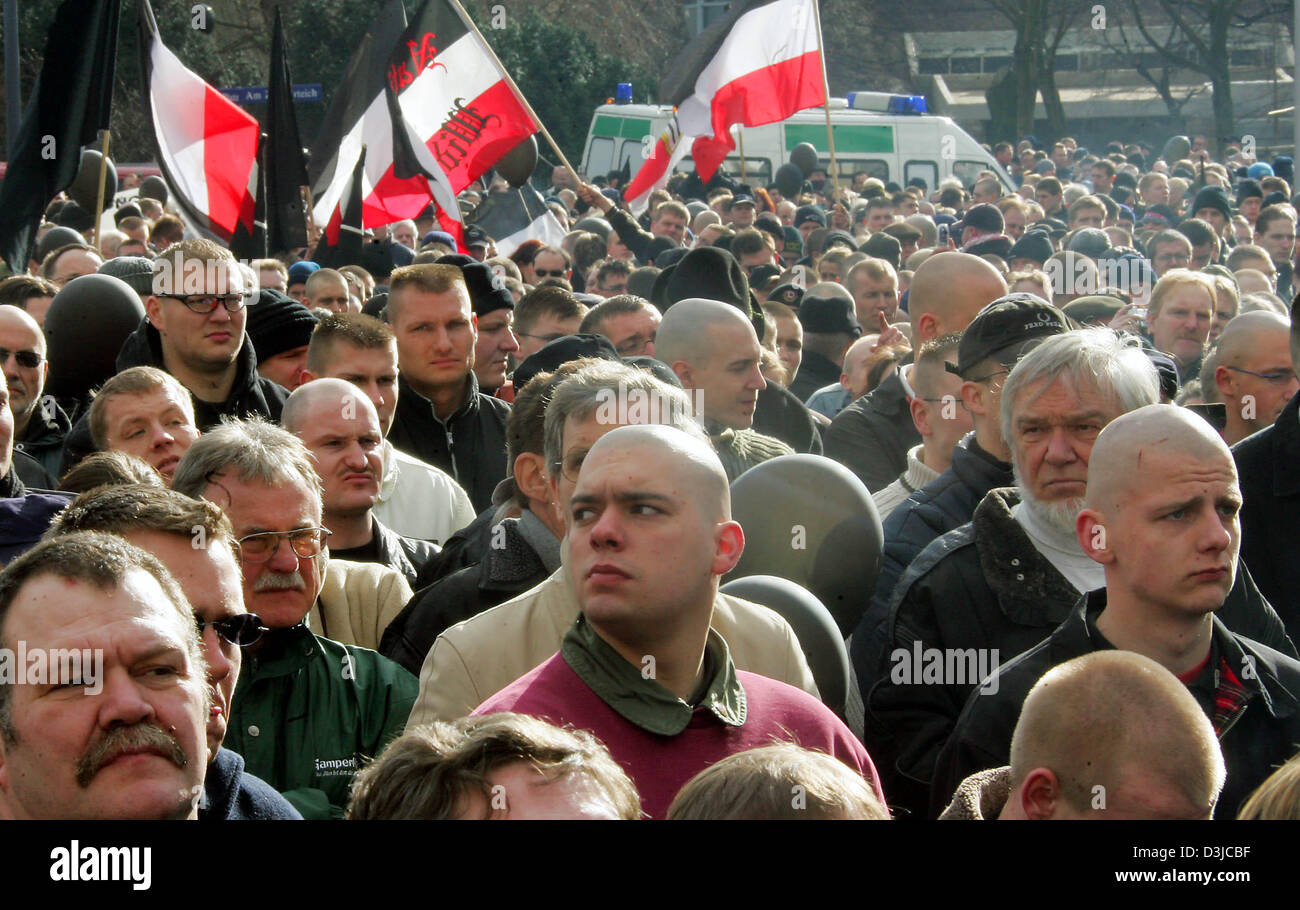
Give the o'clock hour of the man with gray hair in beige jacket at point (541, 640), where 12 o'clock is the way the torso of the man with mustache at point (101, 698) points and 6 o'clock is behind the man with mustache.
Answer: The man with gray hair in beige jacket is roughly at 9 o'clock from the man with mustache.

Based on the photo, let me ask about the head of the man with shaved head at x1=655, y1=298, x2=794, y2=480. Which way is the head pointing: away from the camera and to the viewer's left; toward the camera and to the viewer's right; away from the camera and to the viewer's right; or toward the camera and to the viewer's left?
toward the camera and to the viewer's right

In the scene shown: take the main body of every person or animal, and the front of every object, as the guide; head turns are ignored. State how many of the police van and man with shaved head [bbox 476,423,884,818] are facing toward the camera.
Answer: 1

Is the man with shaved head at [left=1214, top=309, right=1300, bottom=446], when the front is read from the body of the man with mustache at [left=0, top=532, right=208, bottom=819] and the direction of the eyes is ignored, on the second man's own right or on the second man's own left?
on the second man's own left

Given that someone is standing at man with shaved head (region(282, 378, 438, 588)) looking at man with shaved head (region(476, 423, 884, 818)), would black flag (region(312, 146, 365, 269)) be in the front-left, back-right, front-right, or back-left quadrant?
back-left

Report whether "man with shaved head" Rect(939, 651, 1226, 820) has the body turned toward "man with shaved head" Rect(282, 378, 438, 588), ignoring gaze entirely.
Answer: no

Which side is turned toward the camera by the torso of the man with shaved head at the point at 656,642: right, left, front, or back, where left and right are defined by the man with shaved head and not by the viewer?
front

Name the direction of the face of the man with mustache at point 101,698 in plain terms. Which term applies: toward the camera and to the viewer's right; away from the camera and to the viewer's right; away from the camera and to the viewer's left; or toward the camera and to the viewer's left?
toward the camera and to the viewer's right

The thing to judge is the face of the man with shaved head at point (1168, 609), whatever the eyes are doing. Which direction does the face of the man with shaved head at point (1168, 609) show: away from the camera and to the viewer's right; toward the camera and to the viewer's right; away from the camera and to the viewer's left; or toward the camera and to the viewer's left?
toward the camera and to the viewer's right

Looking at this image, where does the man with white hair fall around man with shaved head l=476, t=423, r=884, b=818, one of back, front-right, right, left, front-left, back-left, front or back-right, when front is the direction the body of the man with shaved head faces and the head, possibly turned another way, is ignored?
back-left

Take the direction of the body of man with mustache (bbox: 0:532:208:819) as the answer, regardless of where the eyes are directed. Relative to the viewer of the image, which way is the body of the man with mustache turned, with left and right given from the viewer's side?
facing the viewer and to the right of the viewer

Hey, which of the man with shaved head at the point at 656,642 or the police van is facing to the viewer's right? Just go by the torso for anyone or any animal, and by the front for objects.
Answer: the police van

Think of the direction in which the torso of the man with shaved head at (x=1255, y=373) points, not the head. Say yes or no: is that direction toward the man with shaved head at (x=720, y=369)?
no

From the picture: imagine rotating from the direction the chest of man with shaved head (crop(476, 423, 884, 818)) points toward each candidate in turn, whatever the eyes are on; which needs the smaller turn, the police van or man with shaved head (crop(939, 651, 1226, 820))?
the man with shaved head

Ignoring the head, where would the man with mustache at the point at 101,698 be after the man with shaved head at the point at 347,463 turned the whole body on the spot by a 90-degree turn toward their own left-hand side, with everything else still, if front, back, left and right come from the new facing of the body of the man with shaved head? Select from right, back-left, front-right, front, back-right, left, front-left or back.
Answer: back-right
